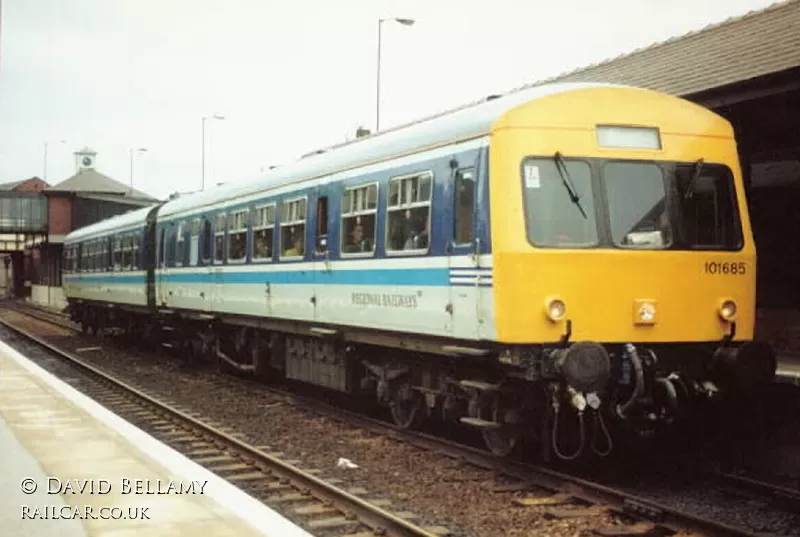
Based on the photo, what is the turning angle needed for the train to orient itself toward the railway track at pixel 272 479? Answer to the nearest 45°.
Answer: approximately 45° to its right

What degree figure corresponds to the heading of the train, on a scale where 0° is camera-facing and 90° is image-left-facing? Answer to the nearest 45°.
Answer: approximately 315°
